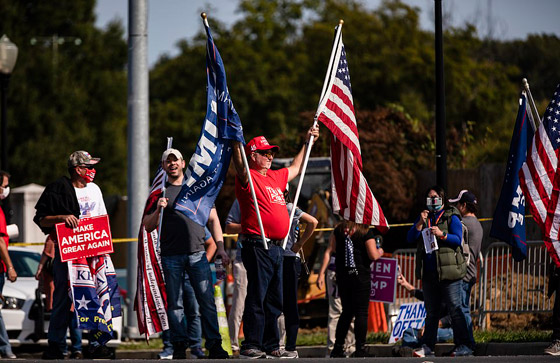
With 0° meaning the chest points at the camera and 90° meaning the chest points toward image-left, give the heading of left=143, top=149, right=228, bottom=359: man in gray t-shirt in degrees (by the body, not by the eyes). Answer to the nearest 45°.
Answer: approximately 0°

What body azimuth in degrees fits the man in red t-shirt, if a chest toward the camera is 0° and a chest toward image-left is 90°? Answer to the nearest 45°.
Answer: approximately 315°

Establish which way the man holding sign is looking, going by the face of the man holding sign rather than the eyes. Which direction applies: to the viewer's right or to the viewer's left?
to the viewer's right

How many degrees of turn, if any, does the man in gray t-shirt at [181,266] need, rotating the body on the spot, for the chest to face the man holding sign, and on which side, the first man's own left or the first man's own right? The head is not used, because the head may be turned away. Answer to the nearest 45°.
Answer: approximately 135° to the first man's own right

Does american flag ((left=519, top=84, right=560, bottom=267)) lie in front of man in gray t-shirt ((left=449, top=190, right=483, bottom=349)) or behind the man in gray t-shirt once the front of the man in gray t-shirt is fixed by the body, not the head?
behind

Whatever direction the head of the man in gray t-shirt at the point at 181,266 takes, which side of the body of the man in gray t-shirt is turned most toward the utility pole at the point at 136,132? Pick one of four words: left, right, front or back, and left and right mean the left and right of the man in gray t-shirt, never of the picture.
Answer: back

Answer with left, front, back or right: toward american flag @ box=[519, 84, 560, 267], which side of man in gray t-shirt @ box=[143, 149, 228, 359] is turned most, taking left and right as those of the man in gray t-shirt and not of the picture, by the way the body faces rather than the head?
left
